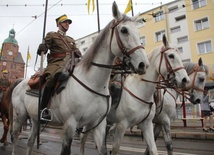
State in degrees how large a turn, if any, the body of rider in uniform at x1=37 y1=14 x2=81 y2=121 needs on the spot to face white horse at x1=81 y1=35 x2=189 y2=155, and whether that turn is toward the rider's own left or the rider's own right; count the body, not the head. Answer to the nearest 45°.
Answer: approximately 45° to the rider's own left

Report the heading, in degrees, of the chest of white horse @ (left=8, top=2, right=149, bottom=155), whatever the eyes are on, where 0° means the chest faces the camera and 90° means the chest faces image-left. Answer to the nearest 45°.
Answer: approximately 315°

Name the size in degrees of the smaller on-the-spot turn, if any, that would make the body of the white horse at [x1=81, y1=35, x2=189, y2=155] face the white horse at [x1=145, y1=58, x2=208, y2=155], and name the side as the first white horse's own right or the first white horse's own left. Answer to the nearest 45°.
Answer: approximately 90° to the first white horse's own left

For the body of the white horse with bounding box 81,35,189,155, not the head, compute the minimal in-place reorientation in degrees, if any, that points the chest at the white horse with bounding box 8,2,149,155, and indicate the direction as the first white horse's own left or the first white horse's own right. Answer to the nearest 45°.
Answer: approximately 90° to the first white horse's own right

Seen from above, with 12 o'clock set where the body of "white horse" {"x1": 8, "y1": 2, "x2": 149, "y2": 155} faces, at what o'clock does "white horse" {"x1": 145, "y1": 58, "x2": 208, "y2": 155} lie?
"white horse" {"x1": 145, "y1": 58, "x2": 208, "y2": 155} is roughly at 9 o'clock from "white horse" {"x1": 8, "y1": 2, "x2": 149, "y2": 155}.

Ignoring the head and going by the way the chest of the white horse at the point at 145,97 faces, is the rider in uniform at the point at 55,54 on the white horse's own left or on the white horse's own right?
on the white horse's own right

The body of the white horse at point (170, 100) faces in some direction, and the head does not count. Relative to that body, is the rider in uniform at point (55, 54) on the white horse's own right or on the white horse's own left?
on the white horse's own right

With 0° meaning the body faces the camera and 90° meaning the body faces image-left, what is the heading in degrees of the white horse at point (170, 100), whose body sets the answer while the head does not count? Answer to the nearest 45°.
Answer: approximately 315°

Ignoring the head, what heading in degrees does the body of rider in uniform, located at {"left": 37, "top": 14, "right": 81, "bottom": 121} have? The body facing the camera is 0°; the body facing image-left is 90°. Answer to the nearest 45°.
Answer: approximately 315°
